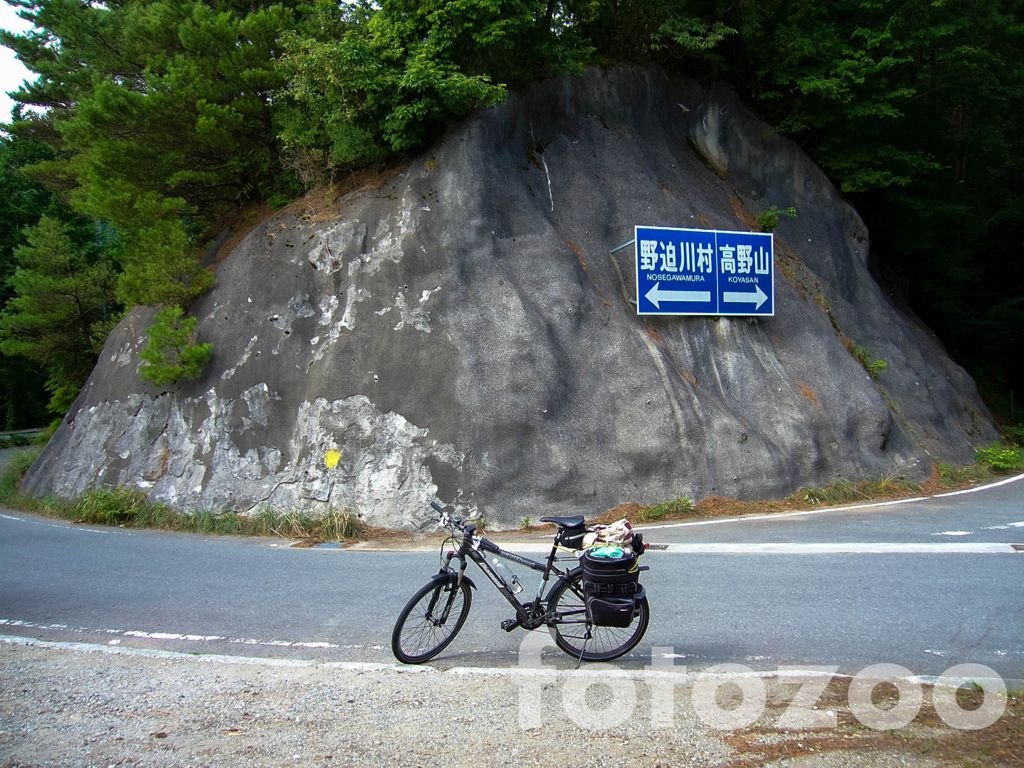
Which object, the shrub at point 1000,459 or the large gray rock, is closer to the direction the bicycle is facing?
the large gray rock

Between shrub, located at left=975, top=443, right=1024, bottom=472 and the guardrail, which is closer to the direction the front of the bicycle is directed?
the guardrail

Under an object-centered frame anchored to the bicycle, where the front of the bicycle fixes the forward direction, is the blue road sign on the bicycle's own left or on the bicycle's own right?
on the bicycle's own right

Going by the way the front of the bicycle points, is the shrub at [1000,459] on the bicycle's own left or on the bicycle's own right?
on the bicycle's own right

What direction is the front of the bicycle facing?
to the viewer's left

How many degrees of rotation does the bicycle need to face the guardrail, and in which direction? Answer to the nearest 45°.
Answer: approximately 45° to its right

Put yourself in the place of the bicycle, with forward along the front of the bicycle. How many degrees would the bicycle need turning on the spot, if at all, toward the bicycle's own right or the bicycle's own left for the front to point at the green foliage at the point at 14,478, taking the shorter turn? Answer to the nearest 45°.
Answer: approximately 45° to the bicycle's own right
